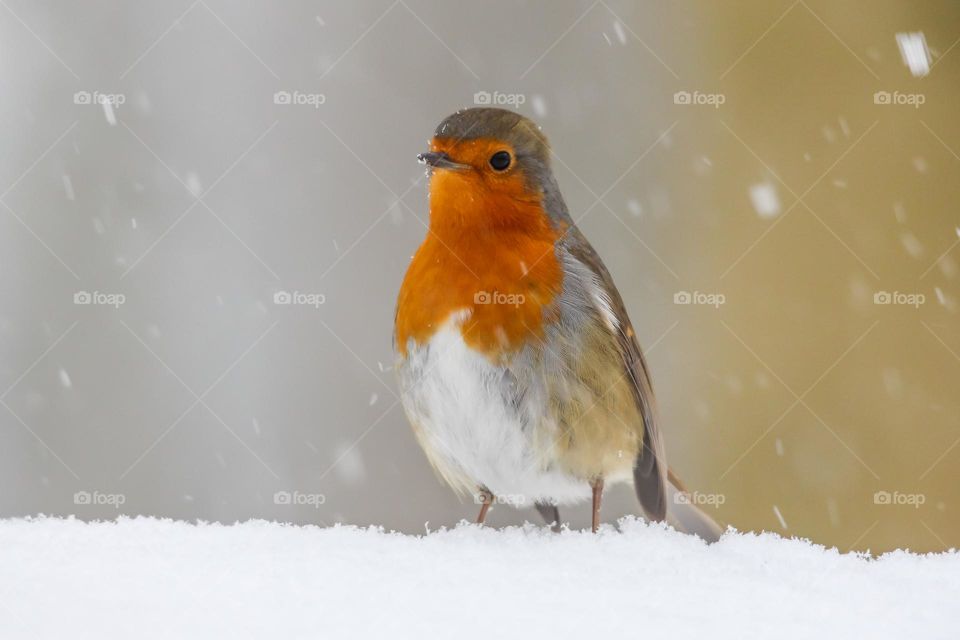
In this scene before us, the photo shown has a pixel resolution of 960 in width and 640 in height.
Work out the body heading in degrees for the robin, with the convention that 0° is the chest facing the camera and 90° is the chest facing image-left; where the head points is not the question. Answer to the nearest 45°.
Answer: approximately 45°
